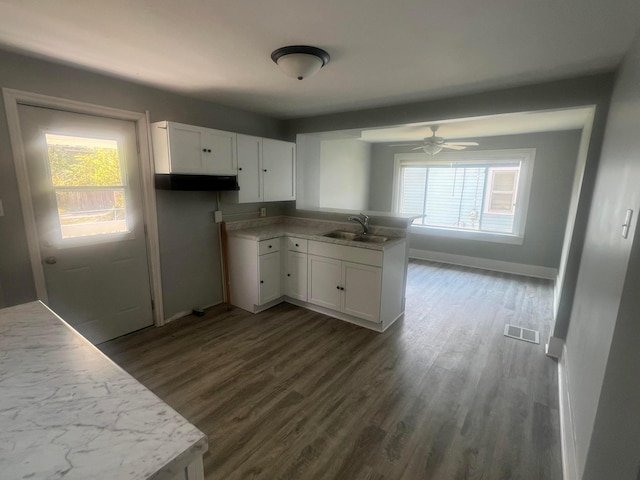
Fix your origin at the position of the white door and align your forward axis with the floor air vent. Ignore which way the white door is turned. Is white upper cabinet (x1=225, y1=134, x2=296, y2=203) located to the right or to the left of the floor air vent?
left

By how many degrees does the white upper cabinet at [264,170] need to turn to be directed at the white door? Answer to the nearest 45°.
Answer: approximately 90° to its right

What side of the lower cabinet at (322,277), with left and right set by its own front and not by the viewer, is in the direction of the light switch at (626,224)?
left

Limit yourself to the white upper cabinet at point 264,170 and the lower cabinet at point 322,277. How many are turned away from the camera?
0

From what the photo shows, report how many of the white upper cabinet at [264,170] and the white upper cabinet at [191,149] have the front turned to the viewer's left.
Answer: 0

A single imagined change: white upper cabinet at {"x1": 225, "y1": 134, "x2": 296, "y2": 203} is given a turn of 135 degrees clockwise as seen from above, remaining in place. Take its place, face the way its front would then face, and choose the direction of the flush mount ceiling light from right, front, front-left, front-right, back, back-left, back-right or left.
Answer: left

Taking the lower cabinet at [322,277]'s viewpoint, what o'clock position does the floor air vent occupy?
The floor air vent is roughly at 8 o'clock from the lower cabinet.

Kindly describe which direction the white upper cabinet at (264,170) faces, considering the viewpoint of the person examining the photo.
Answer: facing the viewer and to the right of the viewer

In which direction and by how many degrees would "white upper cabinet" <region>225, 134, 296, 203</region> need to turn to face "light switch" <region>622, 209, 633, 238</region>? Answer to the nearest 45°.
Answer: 0° — it already faces it

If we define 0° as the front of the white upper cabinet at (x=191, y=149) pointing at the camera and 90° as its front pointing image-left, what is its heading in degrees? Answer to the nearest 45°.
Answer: approximately 315°

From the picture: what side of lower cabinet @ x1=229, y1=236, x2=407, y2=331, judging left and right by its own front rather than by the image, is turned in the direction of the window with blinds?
back
